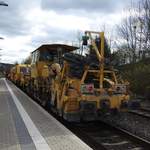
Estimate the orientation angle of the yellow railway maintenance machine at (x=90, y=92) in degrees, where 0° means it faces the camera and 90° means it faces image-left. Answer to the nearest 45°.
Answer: approximately 315°
